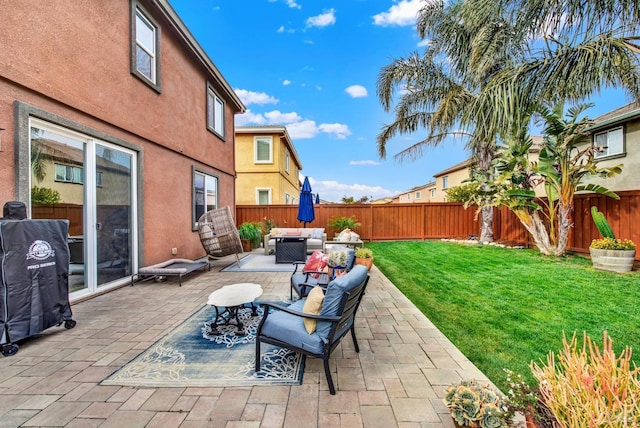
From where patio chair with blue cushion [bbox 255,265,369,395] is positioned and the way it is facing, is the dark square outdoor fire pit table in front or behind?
in front

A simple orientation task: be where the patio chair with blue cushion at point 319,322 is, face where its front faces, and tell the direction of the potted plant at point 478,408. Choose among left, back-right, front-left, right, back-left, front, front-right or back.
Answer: back

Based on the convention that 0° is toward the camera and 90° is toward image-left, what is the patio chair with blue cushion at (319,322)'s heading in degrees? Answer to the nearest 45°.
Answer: approximately 135°

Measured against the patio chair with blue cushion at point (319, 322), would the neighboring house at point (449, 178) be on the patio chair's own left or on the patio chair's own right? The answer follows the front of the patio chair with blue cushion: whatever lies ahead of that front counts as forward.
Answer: on the patio chair's own right

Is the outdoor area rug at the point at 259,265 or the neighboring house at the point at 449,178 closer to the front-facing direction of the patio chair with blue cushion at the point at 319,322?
the outdoor area rug

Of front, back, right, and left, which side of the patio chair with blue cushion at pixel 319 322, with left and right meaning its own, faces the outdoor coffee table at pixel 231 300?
front

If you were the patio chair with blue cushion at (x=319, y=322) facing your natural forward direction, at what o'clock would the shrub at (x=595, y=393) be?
The shrub is roughly at 6 o'clock from the patio chair with blue cushion.

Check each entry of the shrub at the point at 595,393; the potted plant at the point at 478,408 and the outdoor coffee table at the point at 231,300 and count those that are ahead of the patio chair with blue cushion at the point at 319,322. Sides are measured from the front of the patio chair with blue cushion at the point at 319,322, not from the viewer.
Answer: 1
